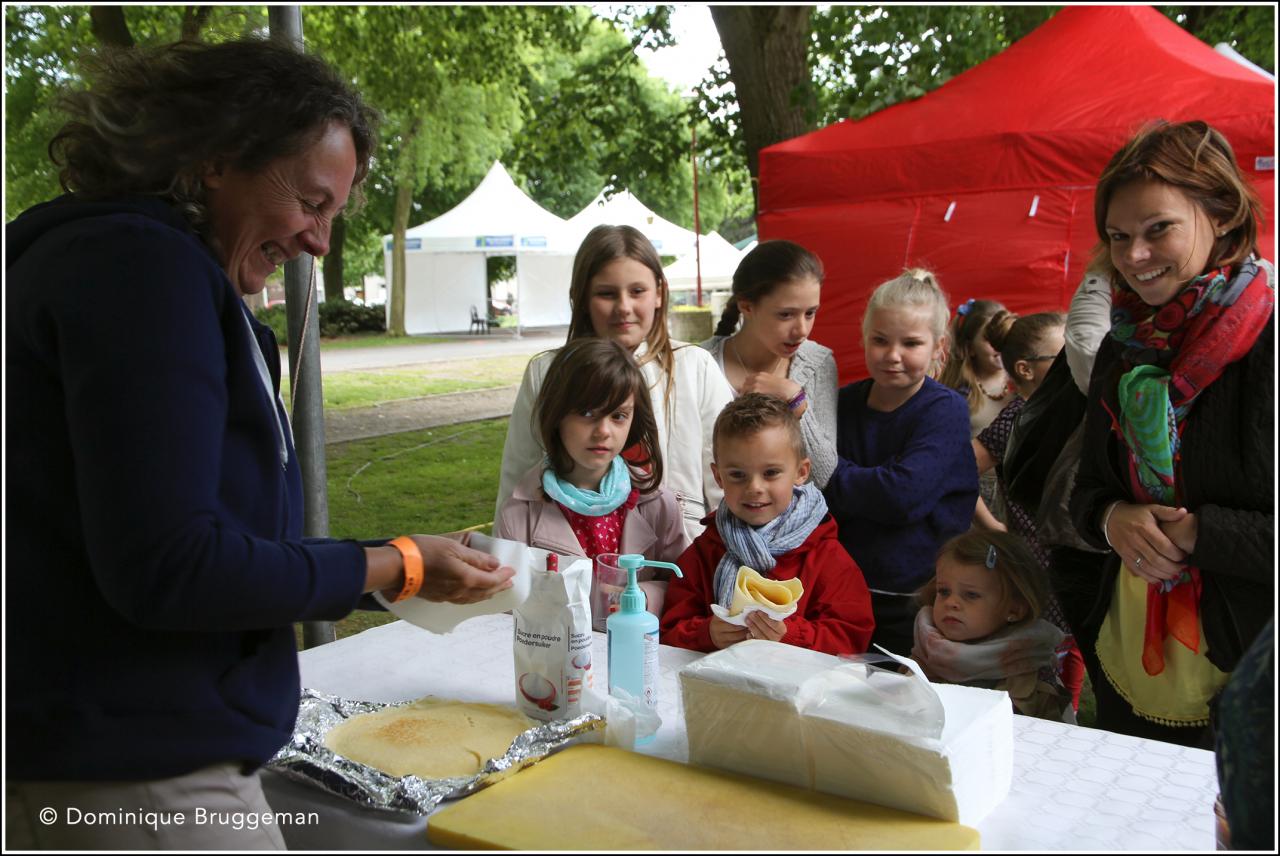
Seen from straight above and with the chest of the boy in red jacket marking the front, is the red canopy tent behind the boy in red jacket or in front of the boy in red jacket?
behind

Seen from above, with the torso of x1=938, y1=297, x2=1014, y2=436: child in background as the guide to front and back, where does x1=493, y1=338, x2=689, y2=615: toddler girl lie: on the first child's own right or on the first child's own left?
on the first child's own right

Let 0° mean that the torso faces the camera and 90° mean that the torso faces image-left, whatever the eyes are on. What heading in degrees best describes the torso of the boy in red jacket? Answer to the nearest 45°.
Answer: approximately 0°

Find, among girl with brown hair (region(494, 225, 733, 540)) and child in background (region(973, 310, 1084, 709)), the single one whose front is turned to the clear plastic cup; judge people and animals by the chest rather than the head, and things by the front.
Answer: the girl with brown hair

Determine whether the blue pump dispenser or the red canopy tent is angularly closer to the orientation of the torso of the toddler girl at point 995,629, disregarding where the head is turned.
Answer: the blue pump dispenser

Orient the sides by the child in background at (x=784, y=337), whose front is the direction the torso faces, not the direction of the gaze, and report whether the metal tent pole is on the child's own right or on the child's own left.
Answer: on the child's own right

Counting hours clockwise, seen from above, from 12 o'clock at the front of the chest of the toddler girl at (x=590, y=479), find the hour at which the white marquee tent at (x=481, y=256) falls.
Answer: The white marquee tent is roughly at 6 o'clock from the toddler girl.

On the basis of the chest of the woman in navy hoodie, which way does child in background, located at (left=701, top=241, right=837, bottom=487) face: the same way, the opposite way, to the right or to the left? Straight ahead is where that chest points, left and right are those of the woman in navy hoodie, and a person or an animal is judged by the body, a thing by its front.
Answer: to the right

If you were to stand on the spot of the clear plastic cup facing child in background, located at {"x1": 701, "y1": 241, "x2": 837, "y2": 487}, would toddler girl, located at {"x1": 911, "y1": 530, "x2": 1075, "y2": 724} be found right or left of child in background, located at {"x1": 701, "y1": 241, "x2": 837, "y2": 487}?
right
